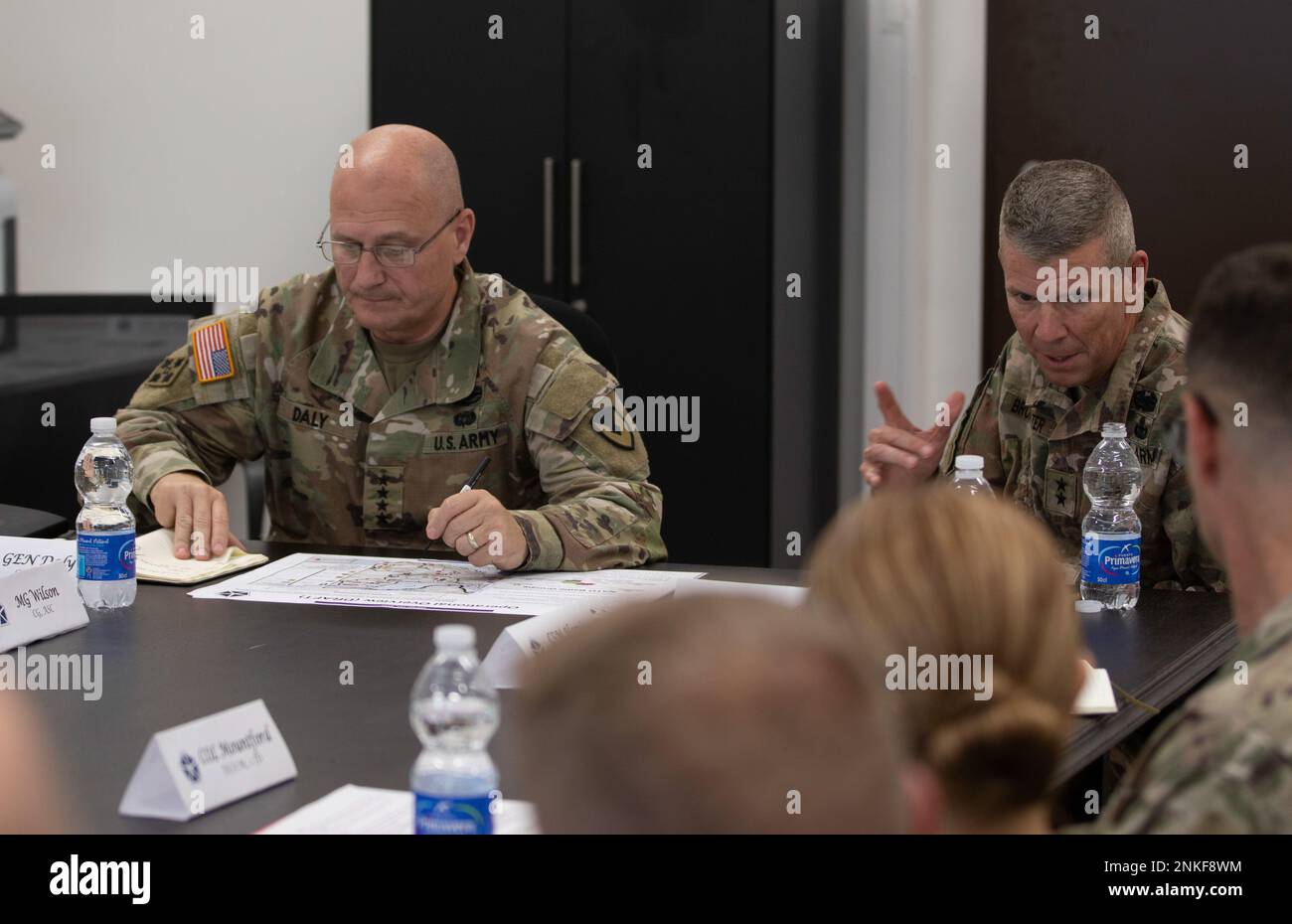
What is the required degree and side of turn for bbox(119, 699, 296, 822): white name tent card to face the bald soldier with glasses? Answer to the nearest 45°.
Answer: approximately 135° to its left

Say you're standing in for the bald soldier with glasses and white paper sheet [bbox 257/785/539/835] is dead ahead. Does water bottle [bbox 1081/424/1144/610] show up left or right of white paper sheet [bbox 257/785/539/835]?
left

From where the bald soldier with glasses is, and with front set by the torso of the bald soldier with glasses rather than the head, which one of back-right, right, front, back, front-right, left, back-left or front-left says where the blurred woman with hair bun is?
front

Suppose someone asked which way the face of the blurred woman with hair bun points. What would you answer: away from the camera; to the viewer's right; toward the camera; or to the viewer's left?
away from the camera

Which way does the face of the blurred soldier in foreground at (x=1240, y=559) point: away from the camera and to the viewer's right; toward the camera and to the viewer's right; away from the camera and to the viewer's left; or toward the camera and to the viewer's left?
away from the camera and to the viewer's left

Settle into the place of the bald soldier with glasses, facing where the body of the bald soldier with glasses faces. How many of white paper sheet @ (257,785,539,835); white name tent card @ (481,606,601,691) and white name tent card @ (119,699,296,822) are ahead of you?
3

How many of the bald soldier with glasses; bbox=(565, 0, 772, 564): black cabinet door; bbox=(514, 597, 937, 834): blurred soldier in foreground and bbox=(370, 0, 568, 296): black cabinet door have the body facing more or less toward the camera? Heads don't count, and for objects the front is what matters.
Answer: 3

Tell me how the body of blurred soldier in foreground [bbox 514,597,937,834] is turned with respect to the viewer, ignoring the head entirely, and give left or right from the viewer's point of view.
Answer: facing away from the viewer

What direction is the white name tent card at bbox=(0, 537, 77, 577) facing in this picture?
toward the camera

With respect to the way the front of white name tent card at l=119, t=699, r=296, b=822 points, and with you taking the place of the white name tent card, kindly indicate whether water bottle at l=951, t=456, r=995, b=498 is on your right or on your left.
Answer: on your left

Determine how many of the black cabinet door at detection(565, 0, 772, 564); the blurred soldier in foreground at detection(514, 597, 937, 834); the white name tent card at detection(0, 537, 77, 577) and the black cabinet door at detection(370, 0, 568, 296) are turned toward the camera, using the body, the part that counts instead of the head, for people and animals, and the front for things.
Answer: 3

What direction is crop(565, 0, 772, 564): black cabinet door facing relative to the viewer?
toward the camera

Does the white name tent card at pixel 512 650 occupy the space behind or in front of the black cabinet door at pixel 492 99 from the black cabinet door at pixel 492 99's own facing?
in front

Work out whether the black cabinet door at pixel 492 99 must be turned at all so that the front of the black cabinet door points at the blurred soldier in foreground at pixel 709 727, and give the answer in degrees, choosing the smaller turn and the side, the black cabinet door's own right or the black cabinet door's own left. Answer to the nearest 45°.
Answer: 0° — it already faces them

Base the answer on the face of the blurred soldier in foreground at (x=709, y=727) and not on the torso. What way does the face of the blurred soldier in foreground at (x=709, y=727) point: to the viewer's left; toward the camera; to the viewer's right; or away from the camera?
away from the camera

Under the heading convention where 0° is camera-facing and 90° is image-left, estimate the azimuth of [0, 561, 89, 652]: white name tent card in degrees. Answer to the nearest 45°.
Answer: approximately 315°

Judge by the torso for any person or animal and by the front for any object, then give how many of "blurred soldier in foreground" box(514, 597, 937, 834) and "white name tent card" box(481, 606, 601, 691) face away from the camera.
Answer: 1

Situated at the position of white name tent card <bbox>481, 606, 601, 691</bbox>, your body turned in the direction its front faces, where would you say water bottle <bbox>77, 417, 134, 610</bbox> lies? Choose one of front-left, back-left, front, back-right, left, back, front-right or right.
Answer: back
